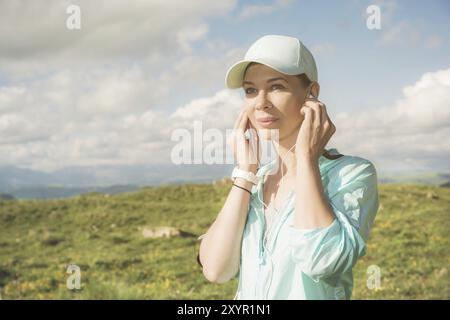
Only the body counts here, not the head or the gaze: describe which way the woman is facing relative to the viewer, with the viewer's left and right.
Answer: facing the viewer and to the left of the viewer

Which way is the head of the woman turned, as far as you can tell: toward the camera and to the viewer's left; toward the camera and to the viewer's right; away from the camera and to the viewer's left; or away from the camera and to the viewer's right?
toward the camera and to the viewer's left
